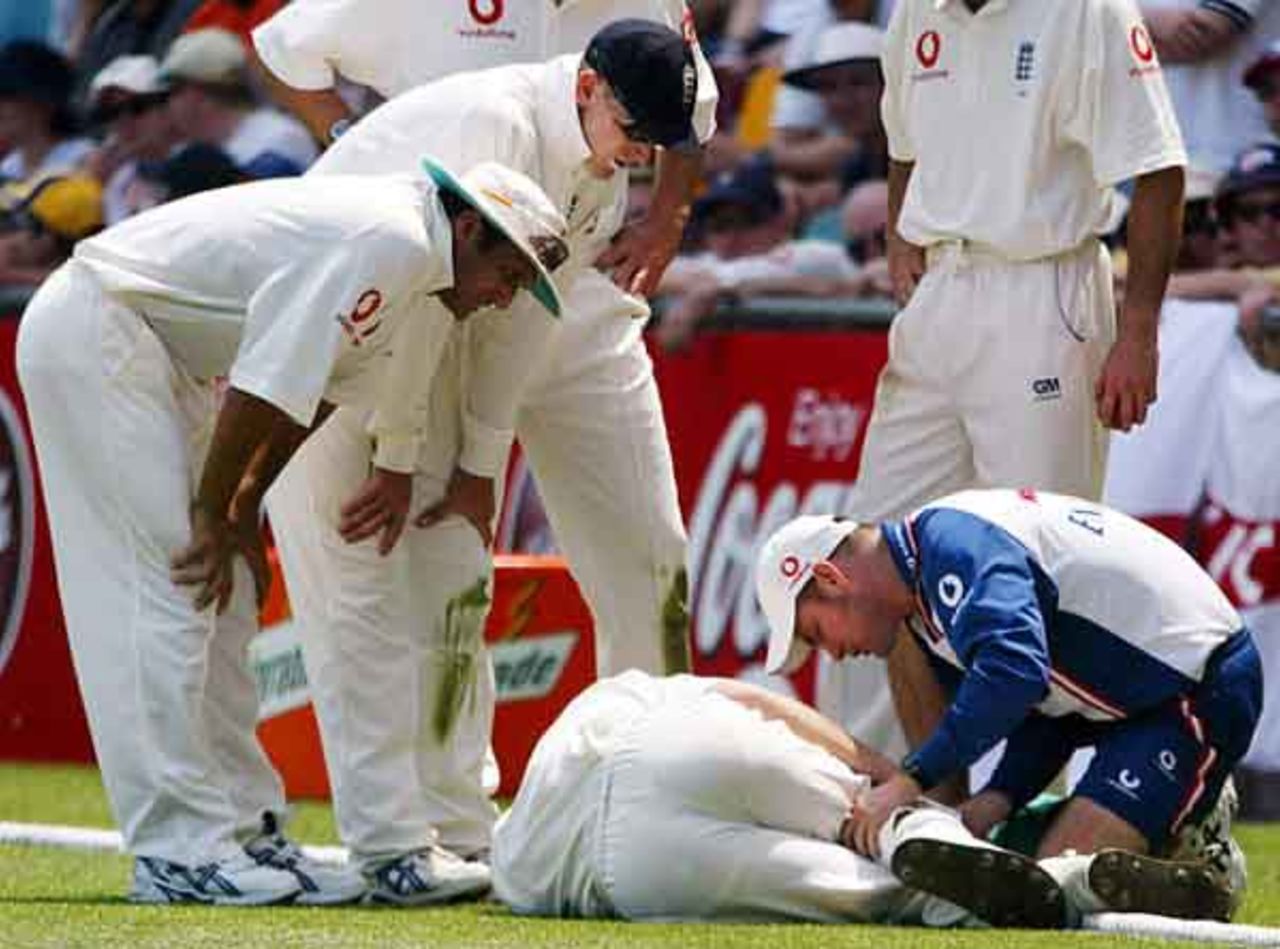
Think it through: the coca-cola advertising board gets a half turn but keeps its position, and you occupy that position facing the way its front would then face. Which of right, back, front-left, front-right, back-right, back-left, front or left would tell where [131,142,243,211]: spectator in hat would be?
front-left

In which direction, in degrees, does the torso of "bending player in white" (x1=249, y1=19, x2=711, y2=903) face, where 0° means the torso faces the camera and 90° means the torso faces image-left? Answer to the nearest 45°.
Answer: approximately 315°

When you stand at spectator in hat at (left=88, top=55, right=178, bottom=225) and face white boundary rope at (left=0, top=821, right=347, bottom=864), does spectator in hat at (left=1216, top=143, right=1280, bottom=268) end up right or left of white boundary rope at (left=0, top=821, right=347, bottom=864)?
left

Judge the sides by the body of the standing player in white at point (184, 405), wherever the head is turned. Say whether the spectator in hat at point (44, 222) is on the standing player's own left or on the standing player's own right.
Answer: on the standing player's own left

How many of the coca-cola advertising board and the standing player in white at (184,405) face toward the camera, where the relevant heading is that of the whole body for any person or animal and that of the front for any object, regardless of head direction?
1

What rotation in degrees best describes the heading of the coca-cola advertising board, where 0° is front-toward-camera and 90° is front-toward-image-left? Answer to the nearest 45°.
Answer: approximately 0°

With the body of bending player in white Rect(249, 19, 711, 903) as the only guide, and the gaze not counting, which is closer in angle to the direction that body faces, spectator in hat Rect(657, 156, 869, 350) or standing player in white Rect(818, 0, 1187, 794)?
the standing player in white

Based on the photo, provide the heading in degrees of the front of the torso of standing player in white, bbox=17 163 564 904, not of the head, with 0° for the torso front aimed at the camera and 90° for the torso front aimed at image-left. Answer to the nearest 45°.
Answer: approximately 270°

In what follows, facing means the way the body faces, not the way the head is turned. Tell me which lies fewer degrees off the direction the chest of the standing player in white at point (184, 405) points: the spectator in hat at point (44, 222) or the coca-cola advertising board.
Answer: the coca-cola advertising board

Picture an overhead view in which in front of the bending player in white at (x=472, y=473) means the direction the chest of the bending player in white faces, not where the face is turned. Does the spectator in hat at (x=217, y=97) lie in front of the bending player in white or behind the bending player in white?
behind

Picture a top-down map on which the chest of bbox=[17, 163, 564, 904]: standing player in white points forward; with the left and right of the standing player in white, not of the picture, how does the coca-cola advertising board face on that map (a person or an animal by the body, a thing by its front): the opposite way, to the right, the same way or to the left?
to the right
